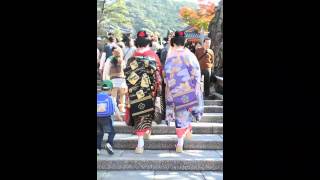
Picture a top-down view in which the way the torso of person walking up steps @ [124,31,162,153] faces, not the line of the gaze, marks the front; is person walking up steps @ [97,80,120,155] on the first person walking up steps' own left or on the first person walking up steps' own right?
on the first person walking up steps' own left

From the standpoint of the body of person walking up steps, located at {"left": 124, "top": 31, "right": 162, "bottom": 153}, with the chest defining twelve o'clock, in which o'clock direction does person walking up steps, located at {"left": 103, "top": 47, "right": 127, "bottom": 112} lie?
person walking up steps, located at {"left": 103, "top": 47, "right": 127, "bottom": 112} is roughly at 11 o'clock from person walking up steps, located at {"left": 124, "top": 31, "right": 162, "bottom": 153}.

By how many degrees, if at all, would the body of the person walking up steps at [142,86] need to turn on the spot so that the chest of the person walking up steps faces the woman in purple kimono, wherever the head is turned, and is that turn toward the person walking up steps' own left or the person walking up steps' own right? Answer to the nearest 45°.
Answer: approximately 90° to the person walking up steps' own right

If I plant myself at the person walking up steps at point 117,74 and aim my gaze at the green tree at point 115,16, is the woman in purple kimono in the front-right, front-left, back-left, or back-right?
back-right

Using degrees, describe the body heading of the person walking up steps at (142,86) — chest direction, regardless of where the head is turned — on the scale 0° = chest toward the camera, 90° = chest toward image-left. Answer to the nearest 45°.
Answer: approximately 180°
